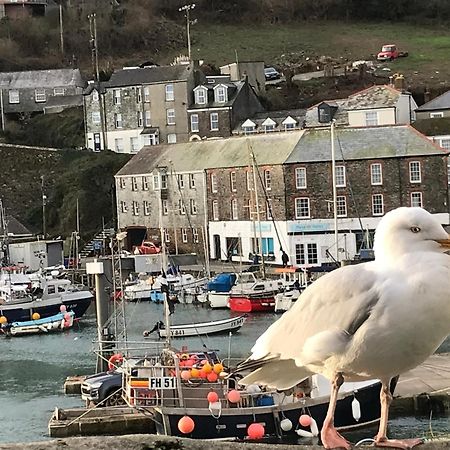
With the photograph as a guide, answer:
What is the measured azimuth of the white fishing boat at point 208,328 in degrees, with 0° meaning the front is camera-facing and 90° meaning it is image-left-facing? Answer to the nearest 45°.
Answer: approximately 270°

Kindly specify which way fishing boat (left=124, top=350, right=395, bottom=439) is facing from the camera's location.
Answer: facing to the right of the viewer

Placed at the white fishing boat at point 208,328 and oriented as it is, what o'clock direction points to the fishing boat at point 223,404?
The fishing boat is roughly at 3 o'clock from the white fishing boat.

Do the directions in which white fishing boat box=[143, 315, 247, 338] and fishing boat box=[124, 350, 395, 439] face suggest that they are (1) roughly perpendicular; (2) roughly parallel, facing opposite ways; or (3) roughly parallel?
roughly parallel

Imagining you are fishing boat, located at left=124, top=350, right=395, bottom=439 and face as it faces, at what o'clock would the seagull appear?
The seagull is roughly at 3 o'clock from the fishing boat.

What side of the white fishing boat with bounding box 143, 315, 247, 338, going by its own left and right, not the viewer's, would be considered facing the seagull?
right
